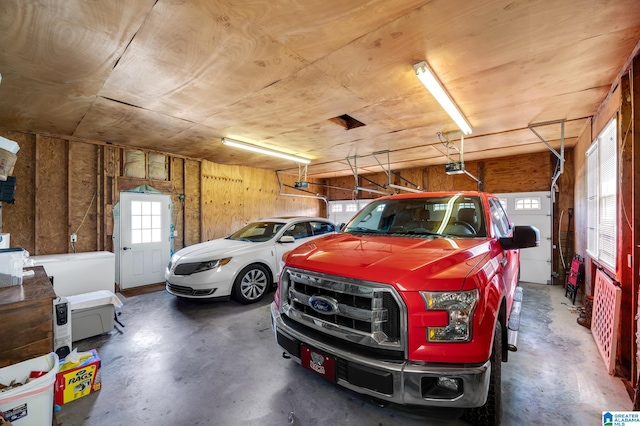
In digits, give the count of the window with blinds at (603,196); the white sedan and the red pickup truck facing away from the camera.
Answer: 0

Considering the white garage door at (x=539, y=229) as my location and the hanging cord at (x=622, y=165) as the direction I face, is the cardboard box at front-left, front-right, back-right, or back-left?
front-right

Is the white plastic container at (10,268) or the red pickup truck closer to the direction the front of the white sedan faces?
the white plastic container

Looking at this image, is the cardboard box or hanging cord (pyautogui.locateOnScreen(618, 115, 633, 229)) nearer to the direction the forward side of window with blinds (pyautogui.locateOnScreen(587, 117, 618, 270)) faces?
the cardboard box

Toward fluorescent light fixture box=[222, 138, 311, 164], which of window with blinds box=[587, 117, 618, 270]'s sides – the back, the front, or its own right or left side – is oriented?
front

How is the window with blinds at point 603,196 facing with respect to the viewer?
to the viewer's left

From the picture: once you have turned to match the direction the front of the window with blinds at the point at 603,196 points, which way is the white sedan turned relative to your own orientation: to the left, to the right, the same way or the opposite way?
to the left

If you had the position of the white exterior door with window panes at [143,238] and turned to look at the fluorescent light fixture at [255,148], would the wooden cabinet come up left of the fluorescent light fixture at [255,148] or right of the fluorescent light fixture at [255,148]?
right

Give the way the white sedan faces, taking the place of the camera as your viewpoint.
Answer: facing the viewer and to the left of the viewer

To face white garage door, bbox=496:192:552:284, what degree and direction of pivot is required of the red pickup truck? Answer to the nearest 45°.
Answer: approximately 180°

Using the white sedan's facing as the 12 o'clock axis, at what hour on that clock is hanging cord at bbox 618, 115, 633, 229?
The hanging cord is roughly at 9 o'clock from the white sedan.

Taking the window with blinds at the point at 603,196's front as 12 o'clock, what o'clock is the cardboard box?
The cardboard box is roughly at 10 o'clock from the window with blinds.

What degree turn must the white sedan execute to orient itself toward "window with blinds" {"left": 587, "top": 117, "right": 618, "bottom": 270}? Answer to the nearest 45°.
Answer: approximately 90° to its left
